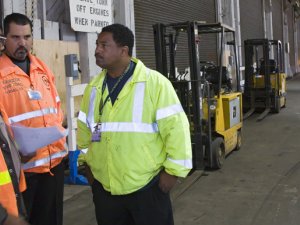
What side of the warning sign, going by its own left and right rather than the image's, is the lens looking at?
front

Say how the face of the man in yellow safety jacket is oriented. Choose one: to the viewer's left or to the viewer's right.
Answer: to the viewer's left

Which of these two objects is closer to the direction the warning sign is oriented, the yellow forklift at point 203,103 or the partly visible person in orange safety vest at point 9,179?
the partly visible person in orange safety vest

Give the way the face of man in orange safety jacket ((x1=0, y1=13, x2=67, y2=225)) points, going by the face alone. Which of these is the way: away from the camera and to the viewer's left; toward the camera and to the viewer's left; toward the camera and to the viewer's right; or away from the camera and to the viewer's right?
toward the camera and to the viewer's right

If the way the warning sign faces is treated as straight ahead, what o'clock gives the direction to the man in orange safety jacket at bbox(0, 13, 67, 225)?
The man in orange safety jacket is roughly at 12 o'clock from the warning sign.

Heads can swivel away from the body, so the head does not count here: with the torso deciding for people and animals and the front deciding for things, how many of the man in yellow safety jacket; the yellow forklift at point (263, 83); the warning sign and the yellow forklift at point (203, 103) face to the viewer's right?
0

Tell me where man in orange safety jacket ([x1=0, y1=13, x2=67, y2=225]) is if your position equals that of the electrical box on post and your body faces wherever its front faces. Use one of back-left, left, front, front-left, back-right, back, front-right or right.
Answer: front-right

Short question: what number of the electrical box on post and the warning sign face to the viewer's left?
0

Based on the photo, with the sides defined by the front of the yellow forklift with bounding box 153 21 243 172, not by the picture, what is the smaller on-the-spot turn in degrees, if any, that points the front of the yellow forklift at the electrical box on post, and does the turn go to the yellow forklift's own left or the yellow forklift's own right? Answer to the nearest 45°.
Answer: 0° — it already faces it

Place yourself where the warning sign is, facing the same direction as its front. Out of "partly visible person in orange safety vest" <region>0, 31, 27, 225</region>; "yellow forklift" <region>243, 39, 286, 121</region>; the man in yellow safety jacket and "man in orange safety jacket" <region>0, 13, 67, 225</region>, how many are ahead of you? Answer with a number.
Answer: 3
